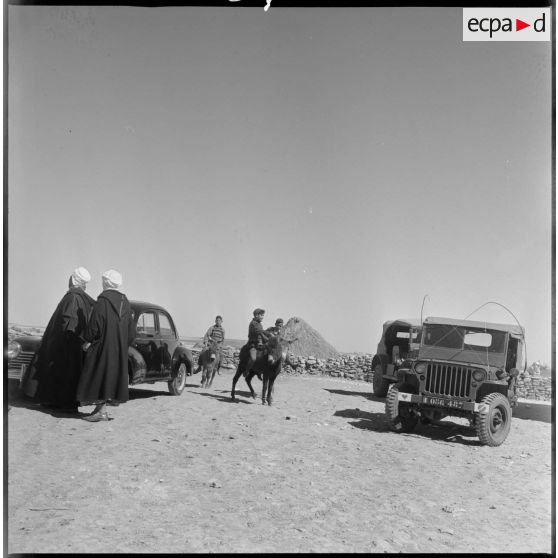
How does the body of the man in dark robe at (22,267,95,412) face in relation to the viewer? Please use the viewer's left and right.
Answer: facing away from the viewer and to the right of the viewer

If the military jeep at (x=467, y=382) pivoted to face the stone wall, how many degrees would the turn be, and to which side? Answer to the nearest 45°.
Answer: approximately 135° to its right

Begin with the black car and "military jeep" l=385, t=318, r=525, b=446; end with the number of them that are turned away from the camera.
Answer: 0

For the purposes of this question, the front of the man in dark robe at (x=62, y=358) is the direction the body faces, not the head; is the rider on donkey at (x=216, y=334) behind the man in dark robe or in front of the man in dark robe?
in front

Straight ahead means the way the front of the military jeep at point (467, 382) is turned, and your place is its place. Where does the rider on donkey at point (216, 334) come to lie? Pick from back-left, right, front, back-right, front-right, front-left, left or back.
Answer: back-right

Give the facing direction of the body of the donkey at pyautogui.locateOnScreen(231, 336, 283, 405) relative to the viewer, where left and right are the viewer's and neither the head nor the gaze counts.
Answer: facing the viewer and to the right of the viewer

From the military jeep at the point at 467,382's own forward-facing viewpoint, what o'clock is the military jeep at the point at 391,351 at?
the military jeep at the point at 391,351 is roughly at 4 o'clock from the military jeep at the point at 467,382.

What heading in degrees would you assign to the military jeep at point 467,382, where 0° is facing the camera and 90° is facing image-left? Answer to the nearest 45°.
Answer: approximately 45°
